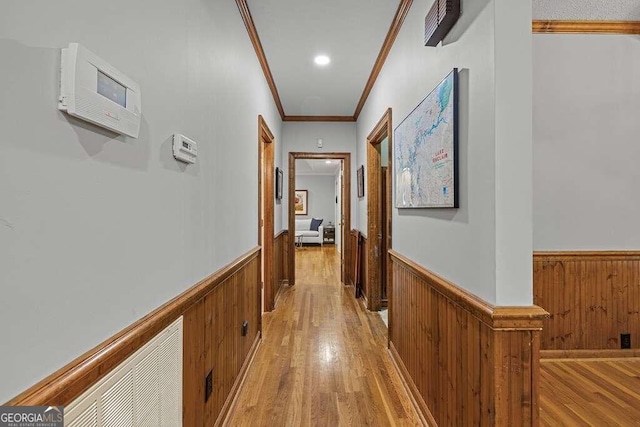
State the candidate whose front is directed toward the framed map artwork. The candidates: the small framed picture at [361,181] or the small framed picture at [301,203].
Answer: the small framed picture at [301,203]

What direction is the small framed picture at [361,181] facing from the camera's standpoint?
to the viewer's left

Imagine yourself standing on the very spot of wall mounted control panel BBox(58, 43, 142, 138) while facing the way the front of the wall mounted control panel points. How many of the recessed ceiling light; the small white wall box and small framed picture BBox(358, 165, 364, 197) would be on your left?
3

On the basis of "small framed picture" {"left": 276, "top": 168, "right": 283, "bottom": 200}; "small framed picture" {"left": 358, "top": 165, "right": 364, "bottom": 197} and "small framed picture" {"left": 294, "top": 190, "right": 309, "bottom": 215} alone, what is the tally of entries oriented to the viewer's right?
1

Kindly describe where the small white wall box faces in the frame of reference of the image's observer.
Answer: facing the viewer and to the right of the viewer

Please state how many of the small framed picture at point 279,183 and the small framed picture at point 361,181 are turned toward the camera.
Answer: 0

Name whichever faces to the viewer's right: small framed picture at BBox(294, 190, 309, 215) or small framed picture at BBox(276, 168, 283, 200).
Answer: small framed picture at BBox(276, 168, 283, 200)

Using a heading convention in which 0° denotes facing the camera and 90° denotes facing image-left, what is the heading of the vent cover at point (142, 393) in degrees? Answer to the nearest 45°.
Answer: approximately 315°

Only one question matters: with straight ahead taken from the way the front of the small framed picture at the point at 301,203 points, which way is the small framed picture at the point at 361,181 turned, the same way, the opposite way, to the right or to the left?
to the right

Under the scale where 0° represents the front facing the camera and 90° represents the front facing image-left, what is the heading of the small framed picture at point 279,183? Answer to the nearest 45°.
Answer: approximately 270°

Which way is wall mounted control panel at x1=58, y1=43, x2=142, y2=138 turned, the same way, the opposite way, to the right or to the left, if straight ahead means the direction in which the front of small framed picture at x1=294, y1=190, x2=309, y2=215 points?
to the left

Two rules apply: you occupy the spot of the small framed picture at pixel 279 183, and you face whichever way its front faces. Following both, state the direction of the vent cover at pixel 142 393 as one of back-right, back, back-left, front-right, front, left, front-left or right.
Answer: right

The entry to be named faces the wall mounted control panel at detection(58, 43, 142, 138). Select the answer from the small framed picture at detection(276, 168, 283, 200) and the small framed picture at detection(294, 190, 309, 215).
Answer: the small framed picture at detection(294, 190, 309, 215)

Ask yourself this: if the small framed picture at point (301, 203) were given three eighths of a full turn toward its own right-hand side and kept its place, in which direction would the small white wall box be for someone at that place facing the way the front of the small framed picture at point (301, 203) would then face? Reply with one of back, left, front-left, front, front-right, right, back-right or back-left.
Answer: back-left

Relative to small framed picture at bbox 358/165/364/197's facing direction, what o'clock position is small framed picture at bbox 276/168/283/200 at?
small framed picture at bbox 276/168/283/200 is roughly at 12 o'clock from small framed picture at bbox 358/165/364/197.
